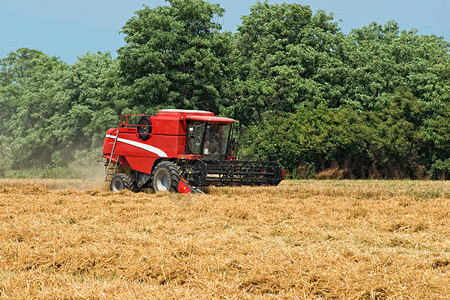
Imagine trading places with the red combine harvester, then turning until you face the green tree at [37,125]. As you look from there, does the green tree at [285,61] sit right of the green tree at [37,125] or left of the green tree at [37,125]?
right

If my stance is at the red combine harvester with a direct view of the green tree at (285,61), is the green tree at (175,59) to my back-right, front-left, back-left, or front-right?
front-left

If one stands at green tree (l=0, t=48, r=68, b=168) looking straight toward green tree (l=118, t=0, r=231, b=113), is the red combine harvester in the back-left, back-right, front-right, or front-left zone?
front-right

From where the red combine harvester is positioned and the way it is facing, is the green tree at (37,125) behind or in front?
behind

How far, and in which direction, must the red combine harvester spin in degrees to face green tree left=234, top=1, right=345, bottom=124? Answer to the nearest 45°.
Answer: approximately 135° to its left

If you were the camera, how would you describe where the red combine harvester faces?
facing the viewer and to the right of the viewer

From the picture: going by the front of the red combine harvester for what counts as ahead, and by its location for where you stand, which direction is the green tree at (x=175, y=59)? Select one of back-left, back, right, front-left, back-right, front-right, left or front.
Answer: back-left
